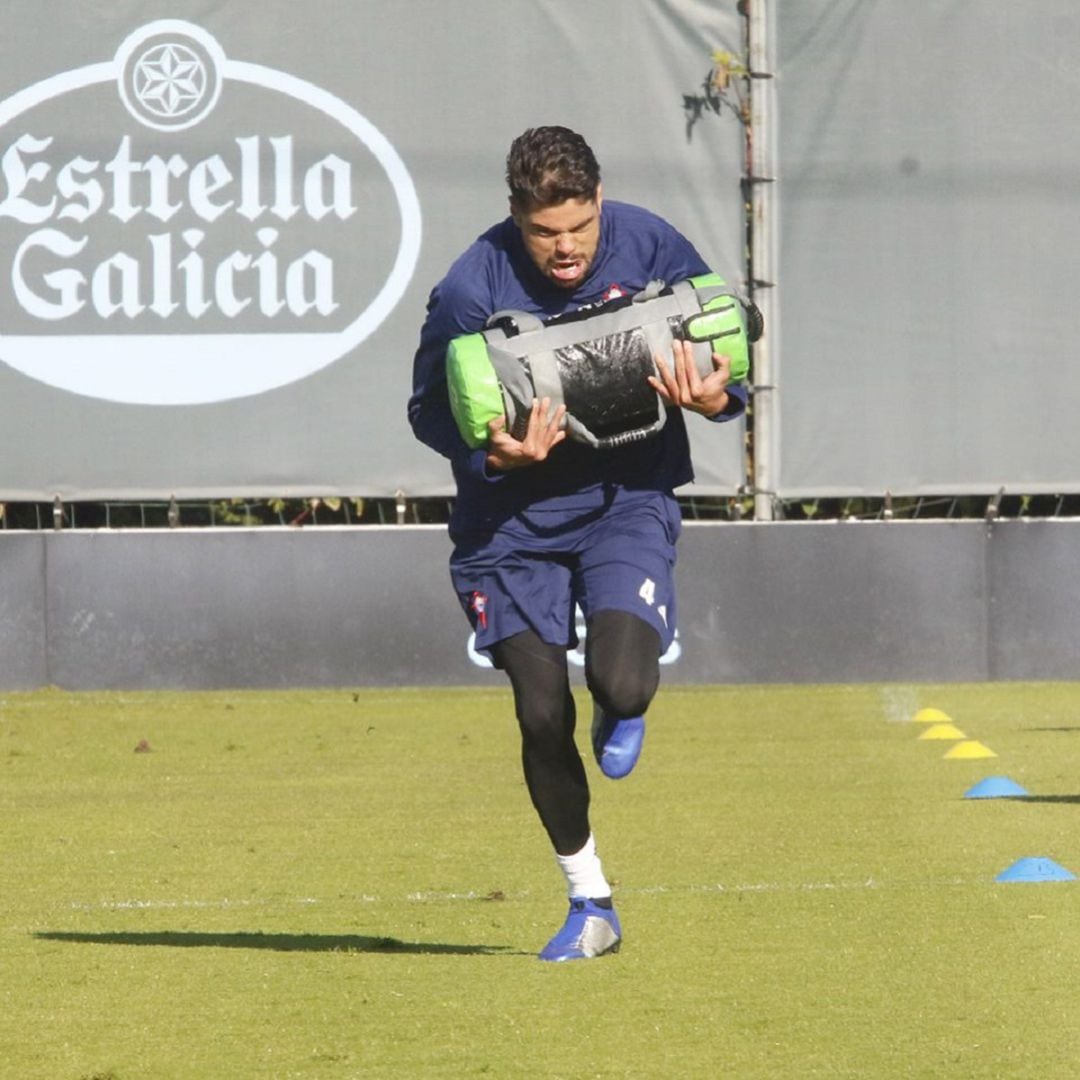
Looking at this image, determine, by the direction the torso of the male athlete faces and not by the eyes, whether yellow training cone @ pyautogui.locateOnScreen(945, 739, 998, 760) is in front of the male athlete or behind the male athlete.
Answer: behind

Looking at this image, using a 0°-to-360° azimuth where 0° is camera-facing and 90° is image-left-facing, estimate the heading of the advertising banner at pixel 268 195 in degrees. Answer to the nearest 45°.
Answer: approximately 0°

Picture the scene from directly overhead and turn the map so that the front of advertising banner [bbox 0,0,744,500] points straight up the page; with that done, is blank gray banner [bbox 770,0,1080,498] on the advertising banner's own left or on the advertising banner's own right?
on the advertising banner's own left

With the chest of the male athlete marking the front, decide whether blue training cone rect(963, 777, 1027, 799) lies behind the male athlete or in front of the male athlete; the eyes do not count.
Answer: behind

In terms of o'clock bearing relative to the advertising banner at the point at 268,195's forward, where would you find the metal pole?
The metal pole is roughly at 9 o'clock from the advertising banner.

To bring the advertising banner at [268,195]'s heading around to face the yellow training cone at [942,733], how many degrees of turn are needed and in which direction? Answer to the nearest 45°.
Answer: approximately 45° to its left

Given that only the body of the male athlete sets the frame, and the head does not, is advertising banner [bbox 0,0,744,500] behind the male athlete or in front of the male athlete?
behind

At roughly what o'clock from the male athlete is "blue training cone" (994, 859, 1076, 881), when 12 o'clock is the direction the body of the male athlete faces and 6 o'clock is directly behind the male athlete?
The blue training cone is roughly at 8 o'clock from the male athlete.
